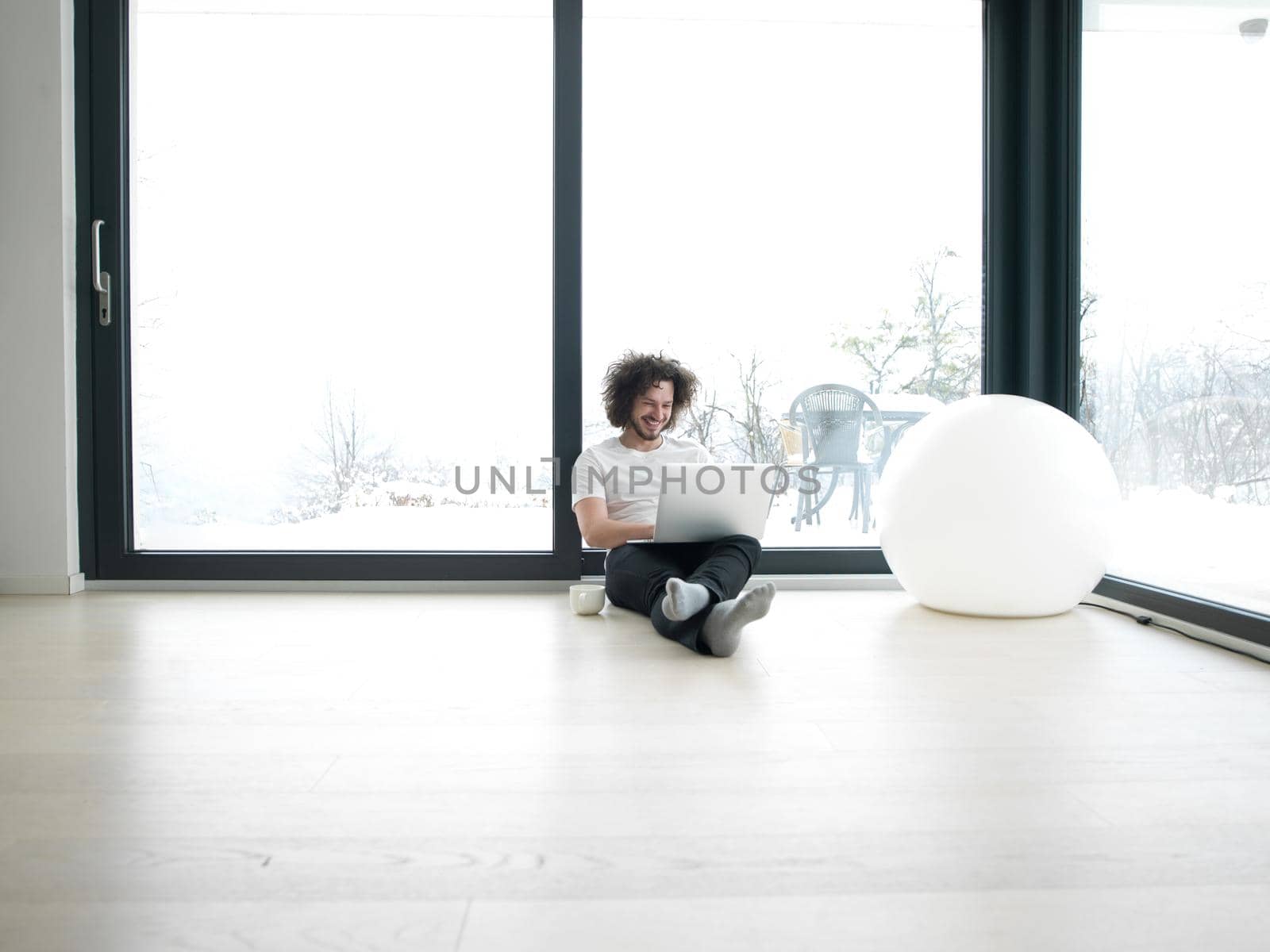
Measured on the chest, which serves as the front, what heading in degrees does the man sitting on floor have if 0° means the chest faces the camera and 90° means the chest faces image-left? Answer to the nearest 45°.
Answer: approximately 315°

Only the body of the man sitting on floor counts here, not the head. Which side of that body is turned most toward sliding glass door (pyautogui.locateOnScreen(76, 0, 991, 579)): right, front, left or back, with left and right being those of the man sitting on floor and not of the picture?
back

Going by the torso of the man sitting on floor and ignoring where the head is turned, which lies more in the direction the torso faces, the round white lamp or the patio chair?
the round white lamp

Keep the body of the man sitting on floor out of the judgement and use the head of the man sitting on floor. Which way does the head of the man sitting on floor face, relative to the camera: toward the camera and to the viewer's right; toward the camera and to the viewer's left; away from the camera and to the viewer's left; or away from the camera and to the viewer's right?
toward the camera and to the viewer's right
